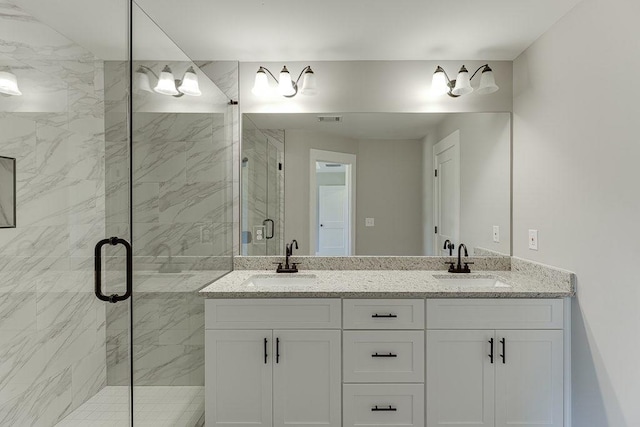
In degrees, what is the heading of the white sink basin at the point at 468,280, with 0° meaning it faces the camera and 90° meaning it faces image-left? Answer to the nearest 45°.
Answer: approximately 0°

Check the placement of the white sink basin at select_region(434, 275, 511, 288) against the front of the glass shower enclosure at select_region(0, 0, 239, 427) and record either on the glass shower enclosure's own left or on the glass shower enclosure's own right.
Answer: on the glass shower enclosure's own left

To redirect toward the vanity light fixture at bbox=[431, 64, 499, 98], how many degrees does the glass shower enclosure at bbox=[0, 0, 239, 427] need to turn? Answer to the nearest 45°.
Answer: approximately 90° to its left

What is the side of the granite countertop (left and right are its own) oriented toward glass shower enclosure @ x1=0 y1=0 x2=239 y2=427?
right

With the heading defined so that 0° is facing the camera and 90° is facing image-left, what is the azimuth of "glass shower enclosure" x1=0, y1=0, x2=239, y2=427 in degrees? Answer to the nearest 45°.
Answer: approximately 0°
